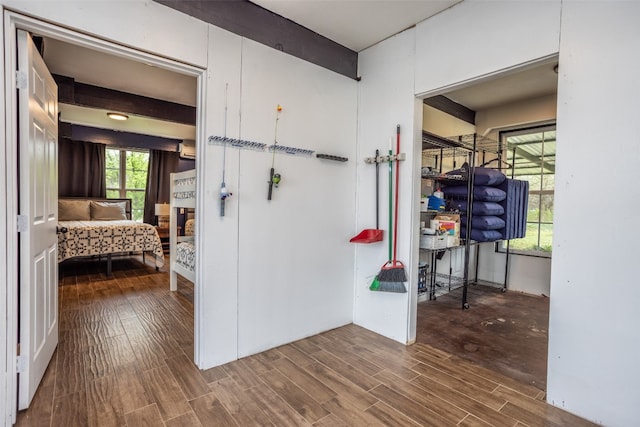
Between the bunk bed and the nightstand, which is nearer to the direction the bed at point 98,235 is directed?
the bunk bed

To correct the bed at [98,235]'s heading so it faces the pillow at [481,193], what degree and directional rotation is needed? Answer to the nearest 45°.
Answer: approximately 45° to its left

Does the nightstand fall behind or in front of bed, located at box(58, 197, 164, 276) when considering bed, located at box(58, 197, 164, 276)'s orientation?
behind

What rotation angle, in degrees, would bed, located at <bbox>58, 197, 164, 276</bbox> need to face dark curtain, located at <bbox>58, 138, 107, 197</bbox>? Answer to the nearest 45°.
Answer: approximately 180°

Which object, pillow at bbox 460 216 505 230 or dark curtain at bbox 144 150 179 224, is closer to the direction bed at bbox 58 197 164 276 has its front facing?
the pillow

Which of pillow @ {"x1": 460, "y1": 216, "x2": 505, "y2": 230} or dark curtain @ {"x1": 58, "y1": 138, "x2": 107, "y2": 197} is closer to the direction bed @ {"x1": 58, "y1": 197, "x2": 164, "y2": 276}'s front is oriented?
the pillow

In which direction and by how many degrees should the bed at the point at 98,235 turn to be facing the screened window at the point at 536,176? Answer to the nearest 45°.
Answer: approximately 45° to its left

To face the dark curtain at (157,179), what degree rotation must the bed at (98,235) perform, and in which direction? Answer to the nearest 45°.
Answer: approximately 135° to its left

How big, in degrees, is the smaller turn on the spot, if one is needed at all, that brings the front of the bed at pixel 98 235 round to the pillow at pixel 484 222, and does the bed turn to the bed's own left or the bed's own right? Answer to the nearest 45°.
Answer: approximately 45° to the bed's own left

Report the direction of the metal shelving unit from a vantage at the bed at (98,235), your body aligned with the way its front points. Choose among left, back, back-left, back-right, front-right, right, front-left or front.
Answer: front-left

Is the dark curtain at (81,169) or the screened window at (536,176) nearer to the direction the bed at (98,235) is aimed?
the screened window

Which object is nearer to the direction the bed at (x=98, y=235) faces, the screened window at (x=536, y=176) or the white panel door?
the white panel door

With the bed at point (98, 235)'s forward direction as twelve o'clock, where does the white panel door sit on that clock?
The white panel door is roughly at 12 o'clock from the bed.

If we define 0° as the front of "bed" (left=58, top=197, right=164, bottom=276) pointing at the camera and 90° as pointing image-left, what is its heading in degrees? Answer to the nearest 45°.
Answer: approximately 0°

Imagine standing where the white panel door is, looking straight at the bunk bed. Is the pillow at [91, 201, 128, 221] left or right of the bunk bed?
left

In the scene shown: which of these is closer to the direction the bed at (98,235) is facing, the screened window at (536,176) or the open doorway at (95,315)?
the open doorway
